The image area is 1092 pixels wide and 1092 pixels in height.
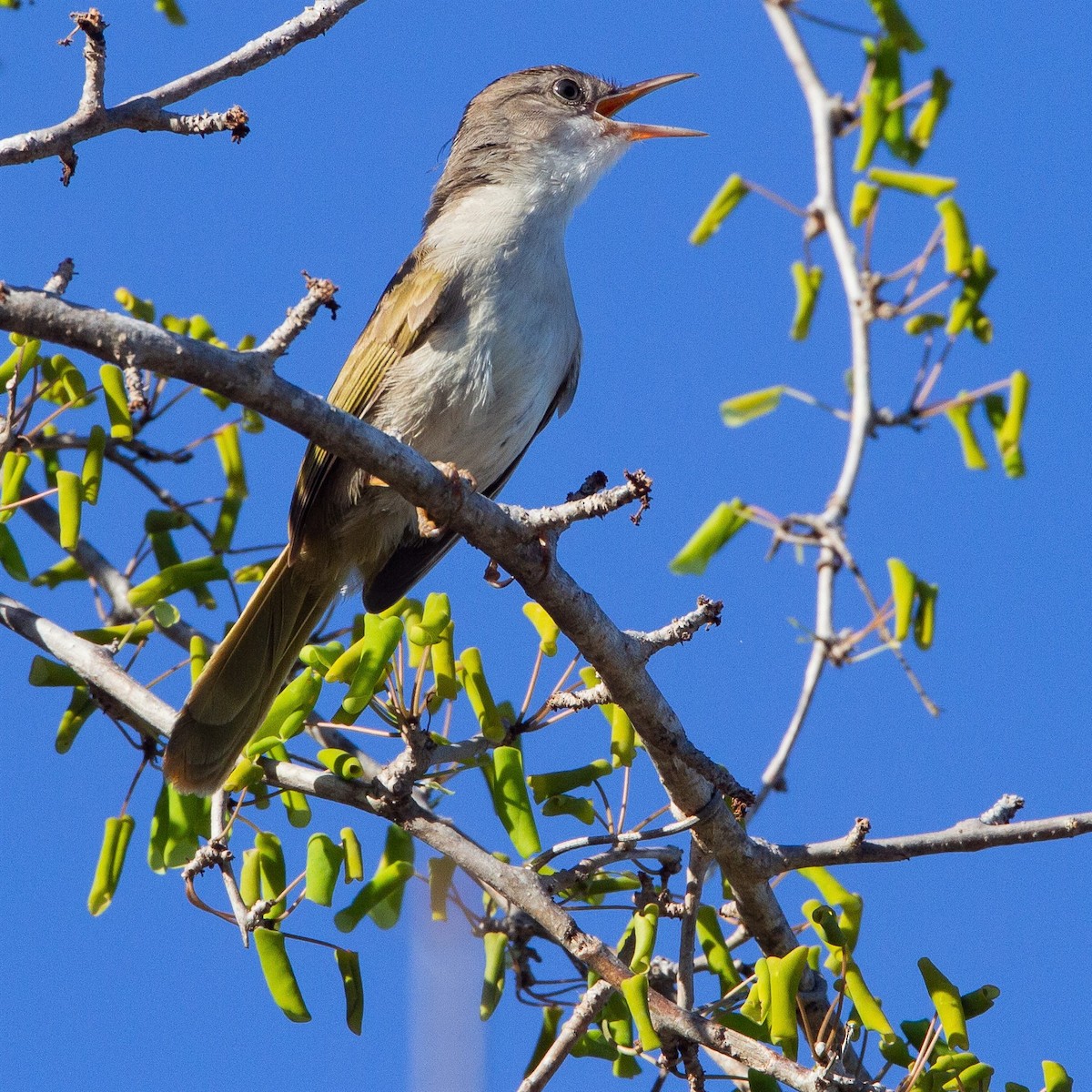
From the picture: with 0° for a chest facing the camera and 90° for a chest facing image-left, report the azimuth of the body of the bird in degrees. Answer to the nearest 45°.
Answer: approximately 315°
